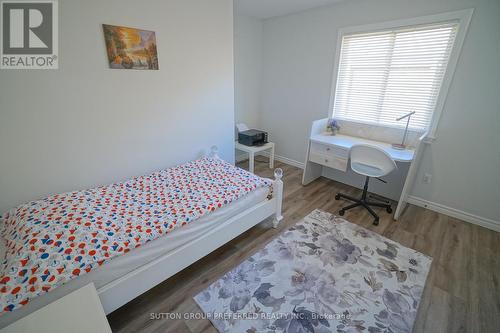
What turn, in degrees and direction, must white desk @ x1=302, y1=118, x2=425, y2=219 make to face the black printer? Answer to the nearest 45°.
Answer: approximately 45° to its right

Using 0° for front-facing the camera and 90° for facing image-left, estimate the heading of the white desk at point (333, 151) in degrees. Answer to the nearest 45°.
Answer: approximately 45°

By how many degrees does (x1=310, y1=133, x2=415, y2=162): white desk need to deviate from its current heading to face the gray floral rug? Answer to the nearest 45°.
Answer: approximately 45° to its left

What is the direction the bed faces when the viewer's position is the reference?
facing away from the viewer and to the right of the viewer

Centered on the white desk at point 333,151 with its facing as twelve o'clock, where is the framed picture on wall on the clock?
The framed picture on wall is roughly at 12 o'clock from the white desk.

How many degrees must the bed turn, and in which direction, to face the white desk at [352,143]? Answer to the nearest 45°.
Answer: approximately 45° to its right

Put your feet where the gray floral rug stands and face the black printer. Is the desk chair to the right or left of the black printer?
right

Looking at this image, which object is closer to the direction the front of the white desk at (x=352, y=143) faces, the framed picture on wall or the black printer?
the framed picture on wall

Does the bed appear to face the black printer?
yes
